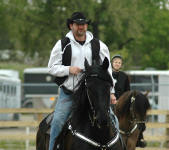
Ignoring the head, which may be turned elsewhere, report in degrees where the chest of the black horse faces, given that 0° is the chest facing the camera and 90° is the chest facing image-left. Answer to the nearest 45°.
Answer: approximately 315°

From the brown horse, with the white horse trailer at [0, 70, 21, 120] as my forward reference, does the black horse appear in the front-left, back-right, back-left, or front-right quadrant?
back-left

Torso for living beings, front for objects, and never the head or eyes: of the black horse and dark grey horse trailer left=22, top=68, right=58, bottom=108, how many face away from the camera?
0
